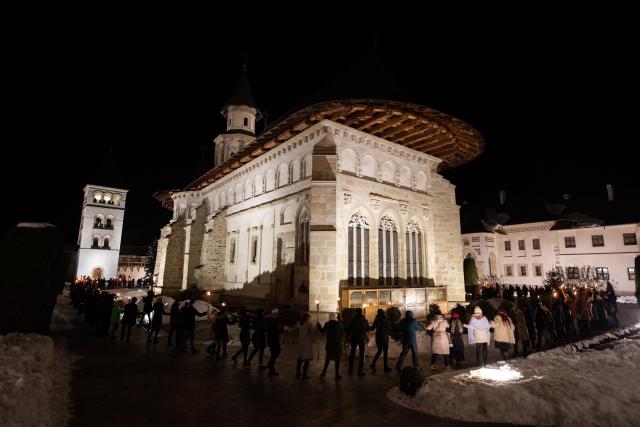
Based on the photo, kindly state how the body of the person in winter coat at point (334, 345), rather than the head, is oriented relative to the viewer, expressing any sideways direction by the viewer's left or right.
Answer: facing away from the viewer

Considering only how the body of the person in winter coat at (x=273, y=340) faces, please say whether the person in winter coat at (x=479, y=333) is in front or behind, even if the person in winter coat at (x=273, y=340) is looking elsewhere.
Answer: in front

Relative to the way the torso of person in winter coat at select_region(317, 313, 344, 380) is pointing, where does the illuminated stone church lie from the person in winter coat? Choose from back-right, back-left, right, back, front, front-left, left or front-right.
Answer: front

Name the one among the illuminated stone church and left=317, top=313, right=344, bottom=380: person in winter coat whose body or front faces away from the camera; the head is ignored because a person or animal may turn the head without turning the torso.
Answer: the person in winter coat

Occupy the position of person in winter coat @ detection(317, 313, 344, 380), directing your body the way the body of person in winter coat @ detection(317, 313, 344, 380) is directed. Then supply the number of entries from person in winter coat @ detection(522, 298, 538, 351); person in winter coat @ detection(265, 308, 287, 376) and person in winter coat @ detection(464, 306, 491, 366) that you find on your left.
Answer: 1

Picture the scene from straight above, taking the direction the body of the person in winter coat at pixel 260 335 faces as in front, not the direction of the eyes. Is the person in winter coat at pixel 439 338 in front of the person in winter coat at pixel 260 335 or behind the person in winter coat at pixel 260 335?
in front
